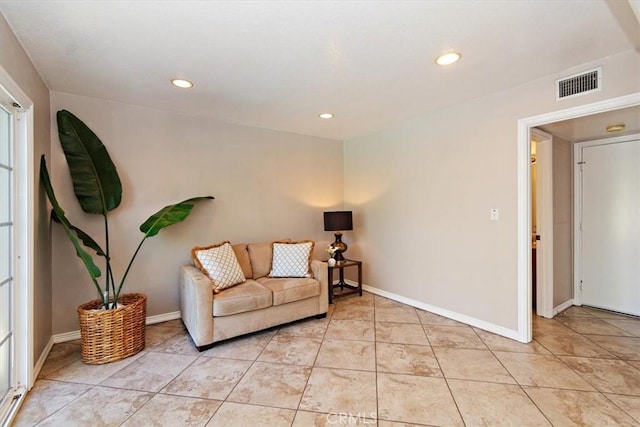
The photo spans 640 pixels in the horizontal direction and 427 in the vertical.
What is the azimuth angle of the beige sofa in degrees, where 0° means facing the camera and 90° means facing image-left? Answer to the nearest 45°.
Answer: approximately 315°

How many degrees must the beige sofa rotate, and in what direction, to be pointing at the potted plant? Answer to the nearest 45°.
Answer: approximately 135° to its right

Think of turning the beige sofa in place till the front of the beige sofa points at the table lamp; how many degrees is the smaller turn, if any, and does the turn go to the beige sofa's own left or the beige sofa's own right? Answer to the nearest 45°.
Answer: approximately 90° to the beige sofa's own left

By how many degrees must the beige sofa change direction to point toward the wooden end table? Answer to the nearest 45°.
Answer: approximately 90° to its left
